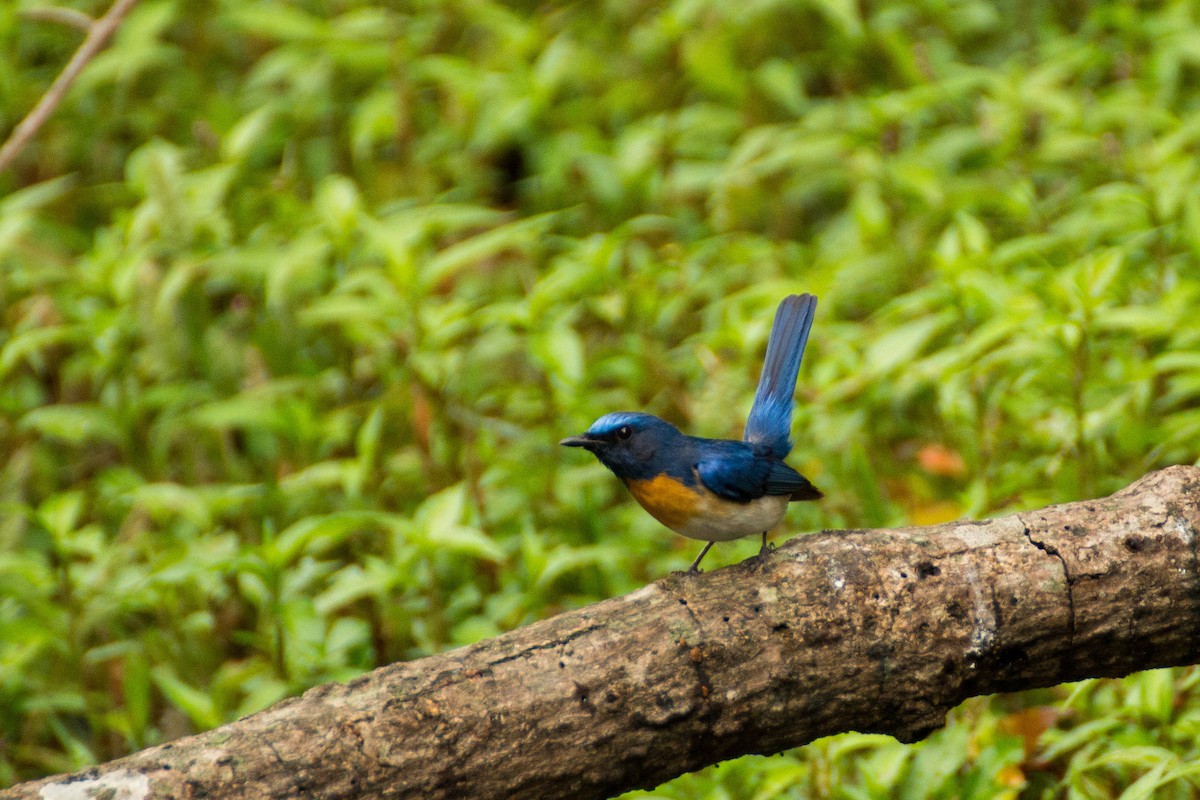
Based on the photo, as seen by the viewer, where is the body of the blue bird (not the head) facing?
to the viewer's left

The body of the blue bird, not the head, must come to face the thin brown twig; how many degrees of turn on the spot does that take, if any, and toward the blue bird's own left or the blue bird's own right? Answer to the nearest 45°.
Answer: approximately 45° to the blue bird's own right
